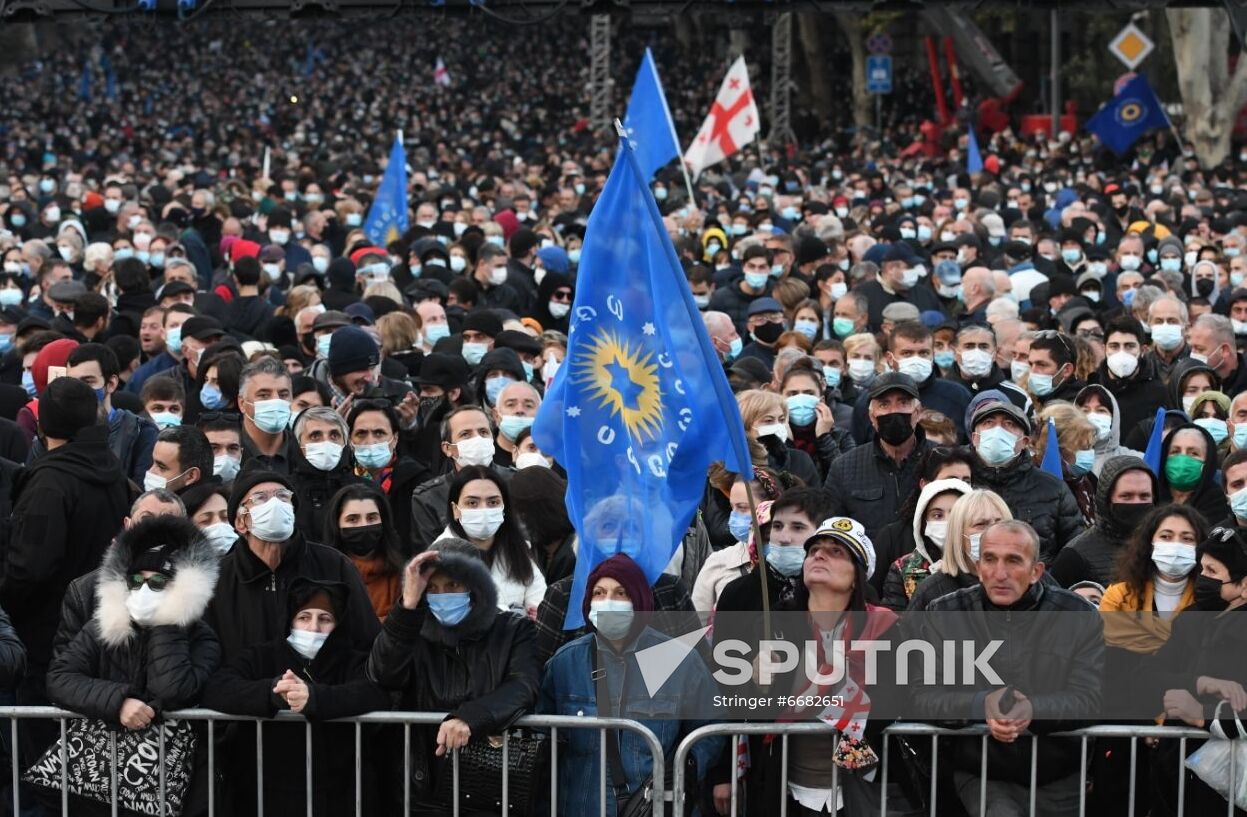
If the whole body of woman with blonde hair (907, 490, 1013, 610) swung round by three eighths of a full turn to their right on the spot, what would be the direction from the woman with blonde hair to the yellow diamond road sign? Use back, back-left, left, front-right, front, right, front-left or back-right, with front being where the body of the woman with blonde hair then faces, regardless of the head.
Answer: right

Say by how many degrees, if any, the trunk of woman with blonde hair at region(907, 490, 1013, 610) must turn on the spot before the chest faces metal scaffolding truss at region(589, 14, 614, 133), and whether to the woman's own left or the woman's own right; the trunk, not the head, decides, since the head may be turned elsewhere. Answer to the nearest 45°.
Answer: approximately 135° to the woman's own left

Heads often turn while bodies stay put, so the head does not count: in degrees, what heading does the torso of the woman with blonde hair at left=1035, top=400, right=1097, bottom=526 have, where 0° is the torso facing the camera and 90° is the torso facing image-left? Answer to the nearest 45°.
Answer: approximately 315°

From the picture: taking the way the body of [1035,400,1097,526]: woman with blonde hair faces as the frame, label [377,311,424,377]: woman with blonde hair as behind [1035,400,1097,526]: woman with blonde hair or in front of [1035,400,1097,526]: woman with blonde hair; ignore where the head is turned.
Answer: behind

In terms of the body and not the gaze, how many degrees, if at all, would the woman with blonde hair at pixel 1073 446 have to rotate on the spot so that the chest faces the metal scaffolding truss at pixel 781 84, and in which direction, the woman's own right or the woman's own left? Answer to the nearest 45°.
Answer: approximately 135° to the woman's own left

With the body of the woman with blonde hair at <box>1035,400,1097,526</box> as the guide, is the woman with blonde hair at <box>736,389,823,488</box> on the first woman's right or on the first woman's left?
on the first woman's right

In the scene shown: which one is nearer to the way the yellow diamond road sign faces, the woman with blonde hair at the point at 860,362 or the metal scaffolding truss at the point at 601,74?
the woman with blonde hair

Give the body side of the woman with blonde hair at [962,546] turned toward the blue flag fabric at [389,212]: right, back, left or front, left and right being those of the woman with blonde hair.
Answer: back

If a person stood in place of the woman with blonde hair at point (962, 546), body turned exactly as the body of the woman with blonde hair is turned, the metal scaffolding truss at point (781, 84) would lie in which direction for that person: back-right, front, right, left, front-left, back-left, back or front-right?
back-left

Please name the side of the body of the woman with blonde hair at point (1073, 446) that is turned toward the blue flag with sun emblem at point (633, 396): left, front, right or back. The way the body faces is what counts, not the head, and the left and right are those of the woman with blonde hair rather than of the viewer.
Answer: right
